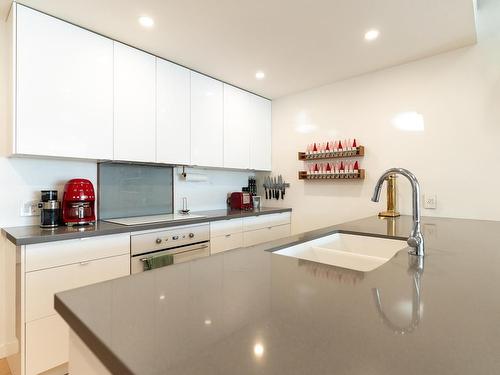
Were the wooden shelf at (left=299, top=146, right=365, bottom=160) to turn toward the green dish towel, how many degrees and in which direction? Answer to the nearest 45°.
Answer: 0° — it already faces it

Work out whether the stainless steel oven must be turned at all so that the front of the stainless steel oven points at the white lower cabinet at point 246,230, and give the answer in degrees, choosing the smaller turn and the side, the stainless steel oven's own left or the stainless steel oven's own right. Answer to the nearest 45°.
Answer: approximately 90° to the stainless steel oven's own left

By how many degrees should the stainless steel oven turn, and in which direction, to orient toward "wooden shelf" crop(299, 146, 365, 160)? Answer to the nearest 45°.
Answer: approximately 45° to its left
